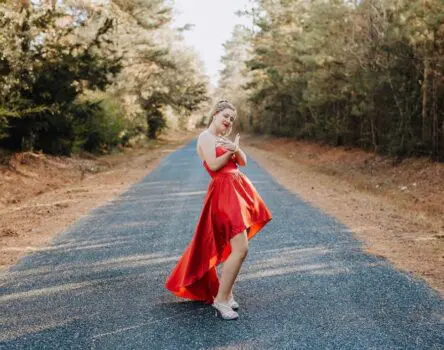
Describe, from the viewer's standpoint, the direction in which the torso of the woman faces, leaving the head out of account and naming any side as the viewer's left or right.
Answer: facing the viewer and to the right of the viewer

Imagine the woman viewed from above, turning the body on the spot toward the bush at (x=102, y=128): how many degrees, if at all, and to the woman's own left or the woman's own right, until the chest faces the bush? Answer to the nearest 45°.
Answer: approximately 135° to the woman's own left
